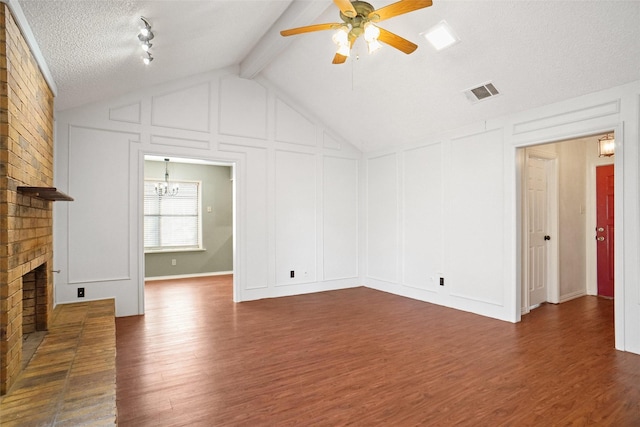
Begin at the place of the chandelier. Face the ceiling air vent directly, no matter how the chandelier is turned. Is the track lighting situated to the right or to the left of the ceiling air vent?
right

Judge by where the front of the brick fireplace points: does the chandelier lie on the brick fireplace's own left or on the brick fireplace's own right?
on the brick fireplace's own left

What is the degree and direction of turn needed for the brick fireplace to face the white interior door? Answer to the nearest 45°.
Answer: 0° — it already faces it

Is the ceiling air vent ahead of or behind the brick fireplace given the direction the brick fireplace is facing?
ahead

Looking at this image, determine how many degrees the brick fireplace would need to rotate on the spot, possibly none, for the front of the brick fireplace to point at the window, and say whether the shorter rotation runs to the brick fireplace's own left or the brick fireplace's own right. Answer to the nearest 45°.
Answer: approximately 45° to the brick fireplace's own left

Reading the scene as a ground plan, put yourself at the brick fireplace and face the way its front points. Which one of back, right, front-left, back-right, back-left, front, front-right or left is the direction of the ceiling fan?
front-right

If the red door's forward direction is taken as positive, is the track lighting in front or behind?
in front

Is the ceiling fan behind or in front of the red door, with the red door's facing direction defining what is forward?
in front

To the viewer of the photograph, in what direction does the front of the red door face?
facing the viewer and to the left of the viewer

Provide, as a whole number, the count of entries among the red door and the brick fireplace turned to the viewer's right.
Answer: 1

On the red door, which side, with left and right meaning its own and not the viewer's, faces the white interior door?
front

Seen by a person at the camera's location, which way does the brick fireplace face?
facing to the right of the viewer

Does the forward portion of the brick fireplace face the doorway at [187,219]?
no
